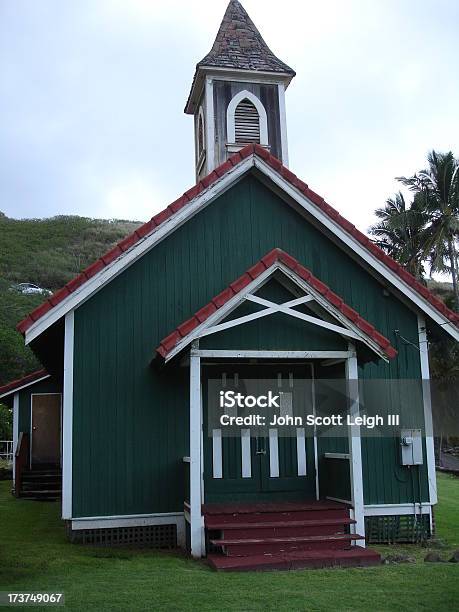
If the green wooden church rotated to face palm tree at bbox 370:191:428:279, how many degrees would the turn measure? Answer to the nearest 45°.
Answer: approximately 180°

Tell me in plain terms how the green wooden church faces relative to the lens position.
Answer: facing the viewer

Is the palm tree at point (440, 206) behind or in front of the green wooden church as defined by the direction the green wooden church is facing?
behind
